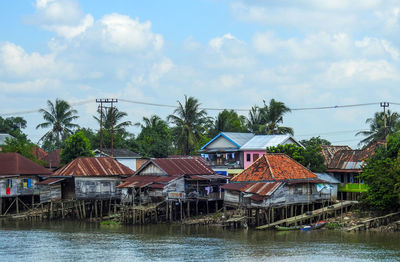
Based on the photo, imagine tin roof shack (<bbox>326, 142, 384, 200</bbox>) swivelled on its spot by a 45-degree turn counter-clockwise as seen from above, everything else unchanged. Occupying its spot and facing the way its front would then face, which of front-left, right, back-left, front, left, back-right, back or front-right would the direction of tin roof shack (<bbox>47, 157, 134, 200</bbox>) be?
back-right

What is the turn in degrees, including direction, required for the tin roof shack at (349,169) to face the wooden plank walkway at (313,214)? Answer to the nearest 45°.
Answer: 0° — it already faces it

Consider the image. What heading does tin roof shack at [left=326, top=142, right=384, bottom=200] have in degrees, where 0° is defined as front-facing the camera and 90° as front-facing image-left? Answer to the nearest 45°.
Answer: approximately 0°

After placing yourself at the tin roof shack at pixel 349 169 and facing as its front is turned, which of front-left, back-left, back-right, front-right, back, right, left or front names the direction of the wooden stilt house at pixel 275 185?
front-right

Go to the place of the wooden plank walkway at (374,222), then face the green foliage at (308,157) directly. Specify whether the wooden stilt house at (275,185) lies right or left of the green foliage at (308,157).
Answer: left

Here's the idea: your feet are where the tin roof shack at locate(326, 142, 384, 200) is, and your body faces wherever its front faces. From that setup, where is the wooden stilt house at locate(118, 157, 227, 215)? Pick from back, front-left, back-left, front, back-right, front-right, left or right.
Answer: right

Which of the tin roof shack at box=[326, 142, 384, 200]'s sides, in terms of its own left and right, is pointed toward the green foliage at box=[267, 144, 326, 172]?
right

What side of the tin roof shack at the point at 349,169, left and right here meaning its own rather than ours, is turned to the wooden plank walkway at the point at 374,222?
front
